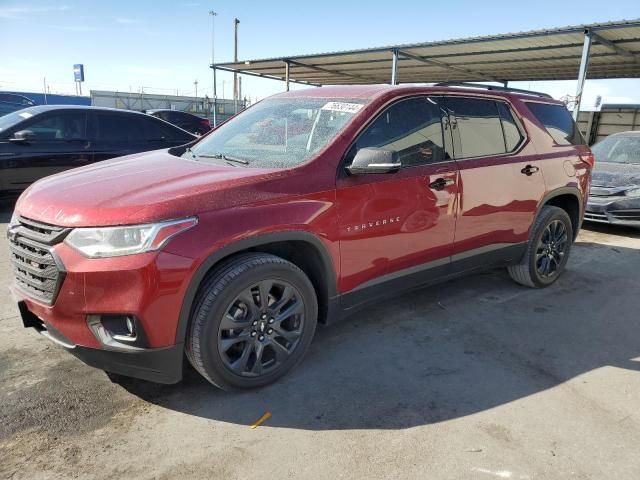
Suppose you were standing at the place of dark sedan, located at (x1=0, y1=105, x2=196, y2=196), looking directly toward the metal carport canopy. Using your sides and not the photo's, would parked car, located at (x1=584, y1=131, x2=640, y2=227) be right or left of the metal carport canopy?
right

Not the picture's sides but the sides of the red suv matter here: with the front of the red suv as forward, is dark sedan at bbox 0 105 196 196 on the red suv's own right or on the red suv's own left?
on the red suv's own right

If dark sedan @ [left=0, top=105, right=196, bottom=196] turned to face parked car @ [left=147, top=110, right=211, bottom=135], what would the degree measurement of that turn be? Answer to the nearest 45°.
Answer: approximately 90° to its right

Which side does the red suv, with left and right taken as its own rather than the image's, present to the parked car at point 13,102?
right

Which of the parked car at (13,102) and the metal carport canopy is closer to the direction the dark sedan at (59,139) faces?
the parked car

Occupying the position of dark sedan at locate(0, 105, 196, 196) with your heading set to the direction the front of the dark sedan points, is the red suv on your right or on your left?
on your left

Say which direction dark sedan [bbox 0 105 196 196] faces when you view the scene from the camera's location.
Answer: facing to the left of the viewer

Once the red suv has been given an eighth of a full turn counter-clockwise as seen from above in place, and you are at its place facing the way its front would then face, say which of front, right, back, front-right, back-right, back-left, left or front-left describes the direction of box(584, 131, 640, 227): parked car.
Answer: back-left

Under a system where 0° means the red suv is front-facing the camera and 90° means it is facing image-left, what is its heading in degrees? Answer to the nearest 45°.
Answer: approximately 45°
